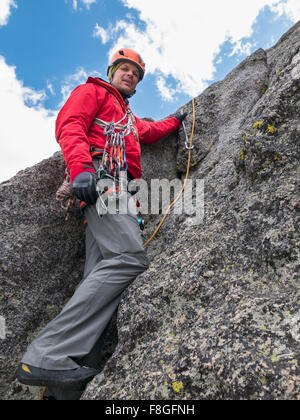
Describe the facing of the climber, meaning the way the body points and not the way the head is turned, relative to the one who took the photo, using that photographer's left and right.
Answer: facing the viewer and to the right of the viewer
